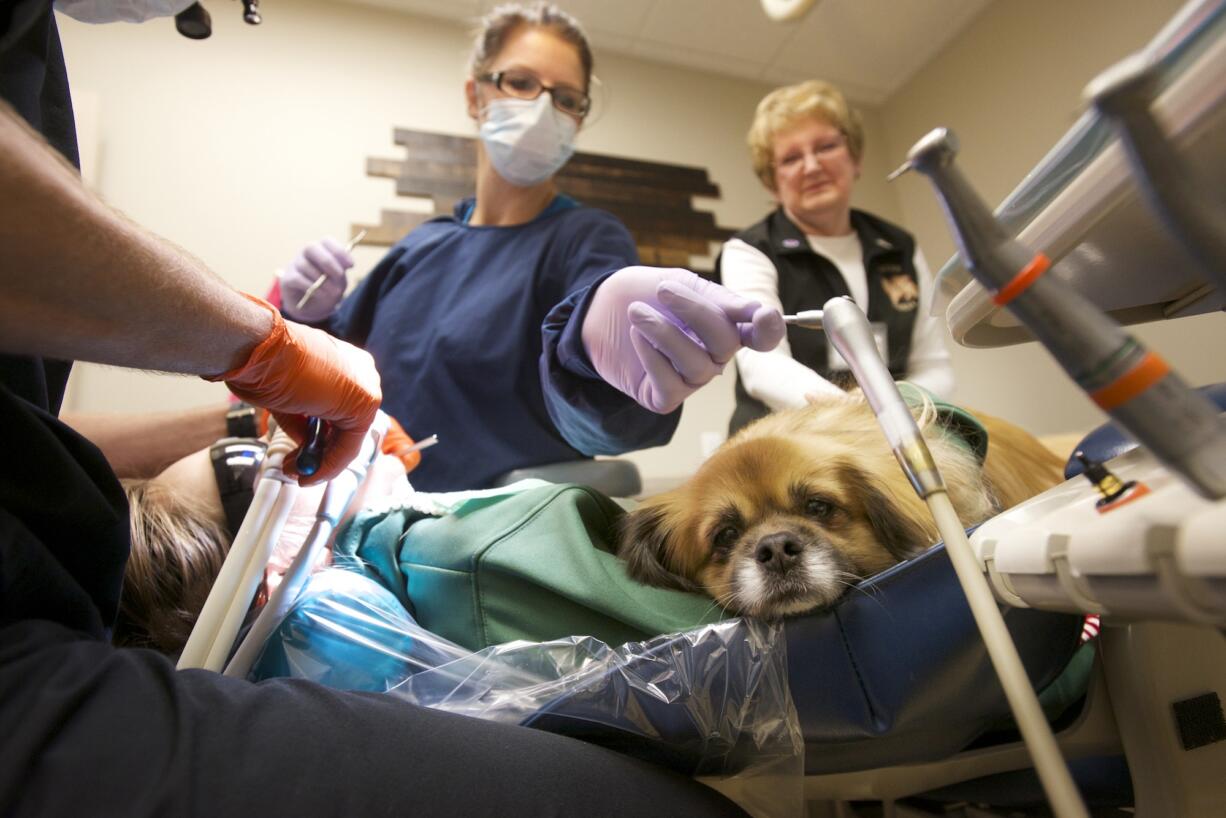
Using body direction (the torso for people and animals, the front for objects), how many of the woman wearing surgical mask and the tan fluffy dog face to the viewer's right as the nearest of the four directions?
0

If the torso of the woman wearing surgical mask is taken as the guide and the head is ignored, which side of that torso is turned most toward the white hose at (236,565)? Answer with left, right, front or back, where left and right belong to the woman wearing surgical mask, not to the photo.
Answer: front

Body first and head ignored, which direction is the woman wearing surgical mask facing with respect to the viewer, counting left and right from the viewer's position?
facing the viewer

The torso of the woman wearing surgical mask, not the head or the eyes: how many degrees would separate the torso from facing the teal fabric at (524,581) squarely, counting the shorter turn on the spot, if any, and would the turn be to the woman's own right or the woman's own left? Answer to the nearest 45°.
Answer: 0° — they already face it

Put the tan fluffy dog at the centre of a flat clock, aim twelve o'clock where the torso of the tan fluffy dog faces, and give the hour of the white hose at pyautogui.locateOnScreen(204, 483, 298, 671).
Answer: The white hose is roughly at 12 o'clock from the tan fluffy dog.

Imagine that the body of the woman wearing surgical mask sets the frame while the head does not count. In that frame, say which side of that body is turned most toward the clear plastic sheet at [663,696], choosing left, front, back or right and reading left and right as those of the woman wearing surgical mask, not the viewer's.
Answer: front

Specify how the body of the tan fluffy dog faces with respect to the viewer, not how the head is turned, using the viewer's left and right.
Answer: facing the viewer and to the left of the viewer

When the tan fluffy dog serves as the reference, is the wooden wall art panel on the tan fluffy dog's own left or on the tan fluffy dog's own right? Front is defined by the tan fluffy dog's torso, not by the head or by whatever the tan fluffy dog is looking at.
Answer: on the tan fluffy dog's own right

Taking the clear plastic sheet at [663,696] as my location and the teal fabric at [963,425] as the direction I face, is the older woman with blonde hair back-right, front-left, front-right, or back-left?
front-left

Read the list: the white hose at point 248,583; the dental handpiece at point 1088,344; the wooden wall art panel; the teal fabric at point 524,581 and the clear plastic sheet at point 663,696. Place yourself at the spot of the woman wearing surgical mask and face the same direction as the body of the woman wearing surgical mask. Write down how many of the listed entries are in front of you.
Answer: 4

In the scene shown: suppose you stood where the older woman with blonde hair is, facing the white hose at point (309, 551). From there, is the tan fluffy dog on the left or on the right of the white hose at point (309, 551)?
left
